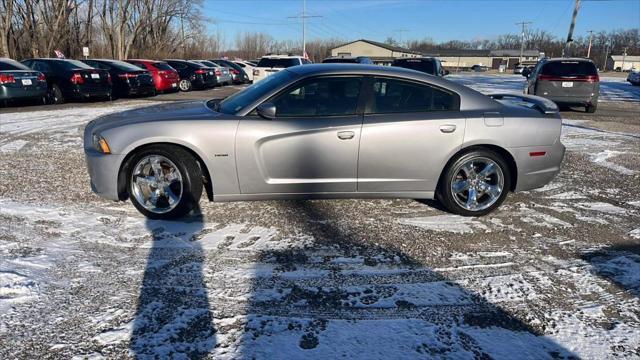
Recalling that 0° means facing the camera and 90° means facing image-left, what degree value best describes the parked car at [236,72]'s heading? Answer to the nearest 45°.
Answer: approximately 135°

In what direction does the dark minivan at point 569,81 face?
away from the camera

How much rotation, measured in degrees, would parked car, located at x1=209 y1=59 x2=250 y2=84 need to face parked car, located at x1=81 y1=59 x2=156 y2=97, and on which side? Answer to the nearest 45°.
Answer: approximately 135° to its left

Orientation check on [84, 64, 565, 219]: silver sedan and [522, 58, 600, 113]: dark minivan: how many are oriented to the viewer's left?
1

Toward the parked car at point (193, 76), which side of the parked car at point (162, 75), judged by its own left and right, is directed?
right

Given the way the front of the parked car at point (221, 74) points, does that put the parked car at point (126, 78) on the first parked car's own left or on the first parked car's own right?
on the first parked car's own left

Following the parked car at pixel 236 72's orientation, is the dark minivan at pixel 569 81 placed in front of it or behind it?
behind

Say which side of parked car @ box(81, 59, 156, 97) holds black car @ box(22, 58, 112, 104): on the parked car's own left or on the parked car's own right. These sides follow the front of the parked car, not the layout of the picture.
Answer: on the parked car's own left

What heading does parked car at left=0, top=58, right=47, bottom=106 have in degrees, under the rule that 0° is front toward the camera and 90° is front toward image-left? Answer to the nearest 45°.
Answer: approximately 135°

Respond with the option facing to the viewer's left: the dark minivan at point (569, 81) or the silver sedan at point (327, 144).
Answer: the silver sedan

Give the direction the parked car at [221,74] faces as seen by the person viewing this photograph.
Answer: facing away from the viewer and to the left of the viewer

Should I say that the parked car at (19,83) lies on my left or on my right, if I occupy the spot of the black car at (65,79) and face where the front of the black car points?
on my left

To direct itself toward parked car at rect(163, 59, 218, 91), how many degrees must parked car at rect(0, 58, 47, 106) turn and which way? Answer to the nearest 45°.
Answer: approximately 90° to its right

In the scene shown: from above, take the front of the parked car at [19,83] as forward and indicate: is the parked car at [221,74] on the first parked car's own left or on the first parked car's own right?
on the first parked car's own right
